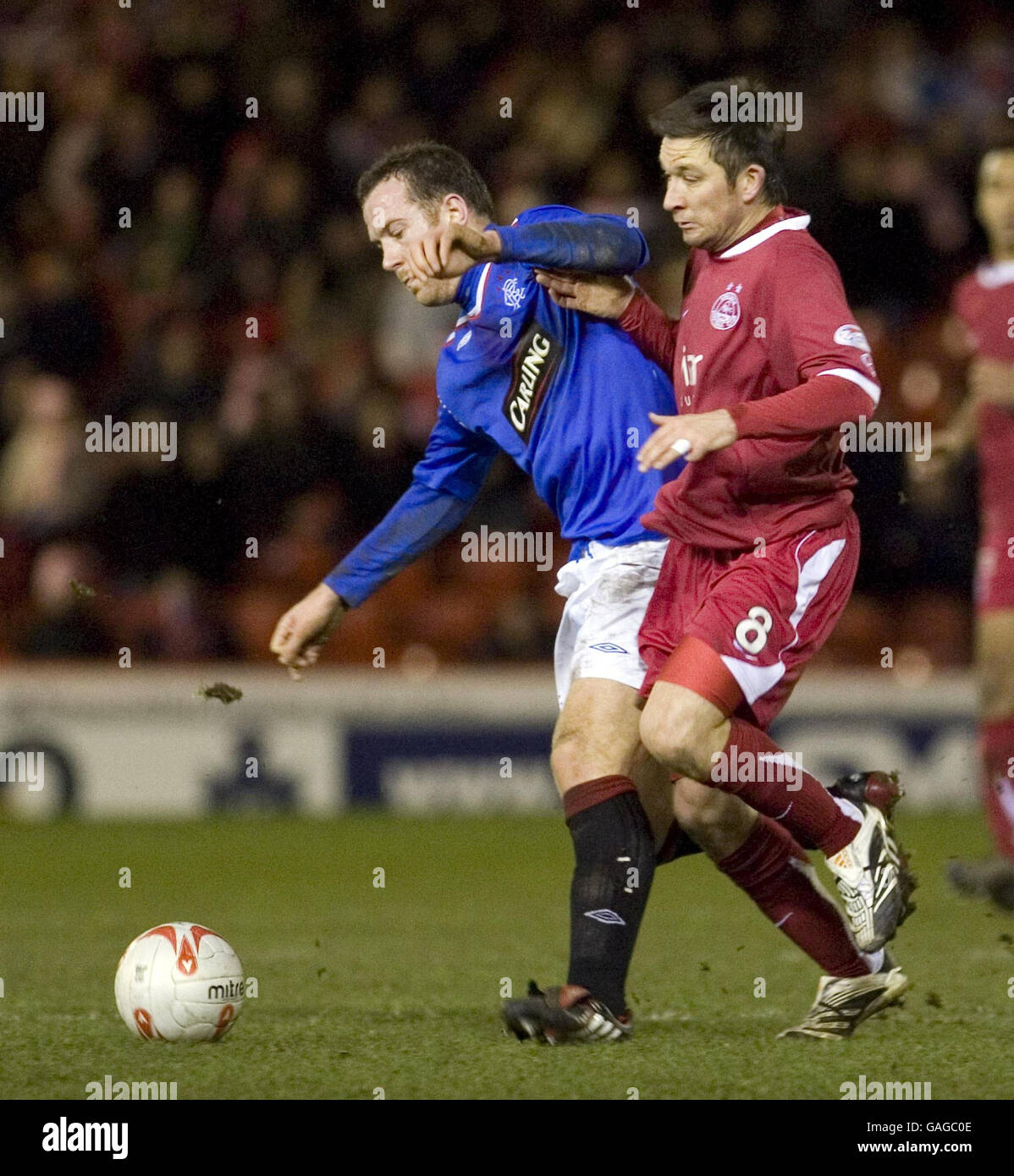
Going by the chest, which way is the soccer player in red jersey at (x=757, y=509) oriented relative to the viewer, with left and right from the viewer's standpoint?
facing the viewer and to the left of the viewer

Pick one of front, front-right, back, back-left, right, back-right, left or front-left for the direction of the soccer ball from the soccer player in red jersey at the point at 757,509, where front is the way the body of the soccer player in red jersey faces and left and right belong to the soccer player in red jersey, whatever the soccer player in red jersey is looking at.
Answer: front-right

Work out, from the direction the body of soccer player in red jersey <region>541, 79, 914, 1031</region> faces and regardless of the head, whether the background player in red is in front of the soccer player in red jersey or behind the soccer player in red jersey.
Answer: behind

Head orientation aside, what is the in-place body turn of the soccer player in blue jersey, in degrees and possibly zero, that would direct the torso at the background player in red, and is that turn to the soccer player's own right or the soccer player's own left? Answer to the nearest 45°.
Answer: approximately 180°

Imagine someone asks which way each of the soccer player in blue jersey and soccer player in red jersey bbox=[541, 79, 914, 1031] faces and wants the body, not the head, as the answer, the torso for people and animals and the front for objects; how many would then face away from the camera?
0

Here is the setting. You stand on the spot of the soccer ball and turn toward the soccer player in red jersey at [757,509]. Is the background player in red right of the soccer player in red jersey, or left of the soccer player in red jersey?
left
